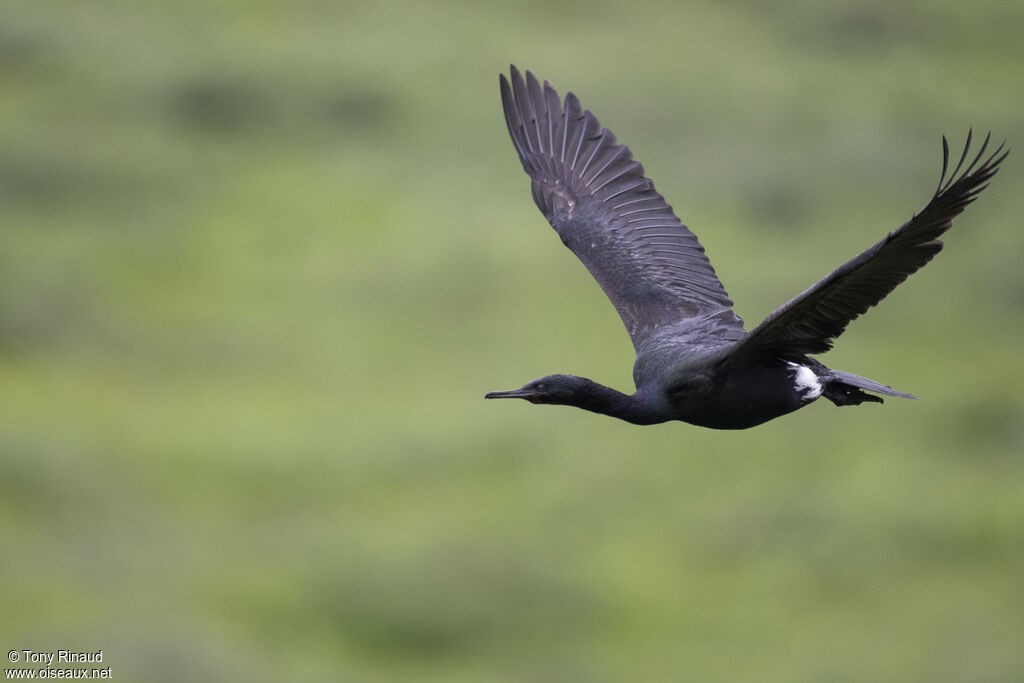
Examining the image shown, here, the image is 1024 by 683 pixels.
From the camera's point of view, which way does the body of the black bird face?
to the viewer's left
